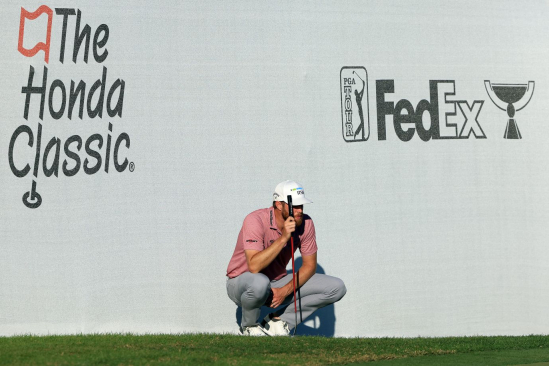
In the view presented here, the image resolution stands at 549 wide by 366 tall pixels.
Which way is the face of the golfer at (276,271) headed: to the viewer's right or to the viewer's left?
to the viewer's right

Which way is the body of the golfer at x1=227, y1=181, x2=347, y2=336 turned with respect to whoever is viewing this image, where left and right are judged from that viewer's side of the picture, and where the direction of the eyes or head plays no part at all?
facing the viewer and to the right of the viewer
